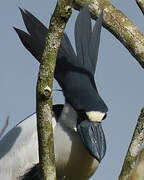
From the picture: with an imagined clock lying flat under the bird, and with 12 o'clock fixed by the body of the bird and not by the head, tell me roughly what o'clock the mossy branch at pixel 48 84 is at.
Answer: The mossy branch is roughly at 2 o'clock from the bird.

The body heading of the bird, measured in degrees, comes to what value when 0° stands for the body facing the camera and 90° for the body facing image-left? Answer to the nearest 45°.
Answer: approximately 315°
